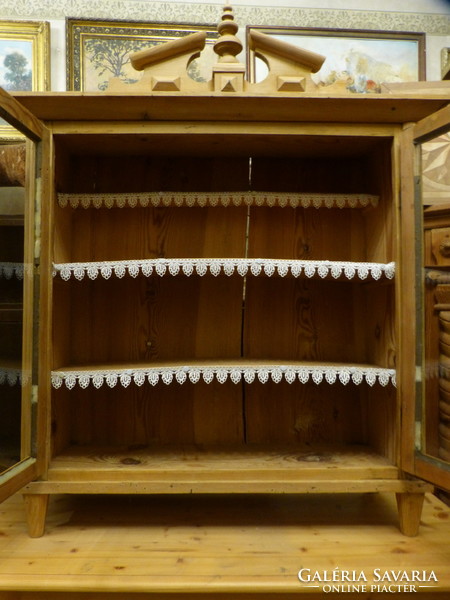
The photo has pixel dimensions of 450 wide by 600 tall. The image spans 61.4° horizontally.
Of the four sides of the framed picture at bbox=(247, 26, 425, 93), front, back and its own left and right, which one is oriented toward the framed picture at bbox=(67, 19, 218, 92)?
right

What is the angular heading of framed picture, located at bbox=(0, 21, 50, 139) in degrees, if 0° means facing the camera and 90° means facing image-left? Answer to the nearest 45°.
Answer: approximately 0°

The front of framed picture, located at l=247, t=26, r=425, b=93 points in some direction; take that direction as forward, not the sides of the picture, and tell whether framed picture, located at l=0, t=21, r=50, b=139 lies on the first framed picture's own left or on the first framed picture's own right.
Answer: on the first framed picture's own right

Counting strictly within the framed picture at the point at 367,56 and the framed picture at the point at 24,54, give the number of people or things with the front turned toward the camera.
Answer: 2

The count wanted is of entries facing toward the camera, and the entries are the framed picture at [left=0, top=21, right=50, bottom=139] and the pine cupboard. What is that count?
2

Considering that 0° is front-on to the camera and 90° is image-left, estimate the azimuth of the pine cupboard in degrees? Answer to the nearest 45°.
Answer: approximately 0°
